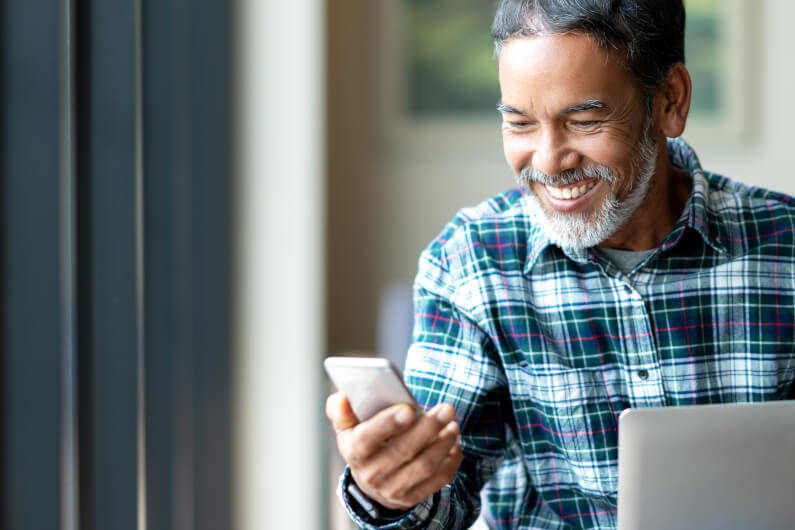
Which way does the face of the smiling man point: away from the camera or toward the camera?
toward the camera

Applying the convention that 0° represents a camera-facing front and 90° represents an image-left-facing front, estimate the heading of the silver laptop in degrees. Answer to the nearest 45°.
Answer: approximately 180°
